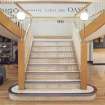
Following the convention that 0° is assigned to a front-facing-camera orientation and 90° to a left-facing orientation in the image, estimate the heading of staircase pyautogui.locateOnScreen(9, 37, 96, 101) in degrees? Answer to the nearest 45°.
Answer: approximately 0°
